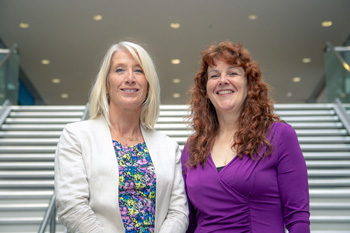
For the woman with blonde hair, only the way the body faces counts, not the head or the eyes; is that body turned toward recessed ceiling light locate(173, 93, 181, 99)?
no

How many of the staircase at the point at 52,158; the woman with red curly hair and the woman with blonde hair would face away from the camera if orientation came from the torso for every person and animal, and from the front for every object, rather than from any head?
0

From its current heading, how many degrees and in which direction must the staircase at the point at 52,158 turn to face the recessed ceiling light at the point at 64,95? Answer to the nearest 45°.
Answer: approximately 180°

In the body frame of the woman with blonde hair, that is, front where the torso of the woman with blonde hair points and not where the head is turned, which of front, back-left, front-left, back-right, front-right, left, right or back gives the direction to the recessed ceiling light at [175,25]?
back-left

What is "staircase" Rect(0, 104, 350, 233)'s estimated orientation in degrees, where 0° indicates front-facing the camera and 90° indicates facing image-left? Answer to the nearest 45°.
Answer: approximately 0°

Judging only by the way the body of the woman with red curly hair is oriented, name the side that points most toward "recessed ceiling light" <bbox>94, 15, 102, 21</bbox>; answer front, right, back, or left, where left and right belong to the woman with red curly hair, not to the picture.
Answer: right

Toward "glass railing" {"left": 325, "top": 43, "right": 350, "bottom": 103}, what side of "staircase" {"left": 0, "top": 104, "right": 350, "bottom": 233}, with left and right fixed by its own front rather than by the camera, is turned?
left

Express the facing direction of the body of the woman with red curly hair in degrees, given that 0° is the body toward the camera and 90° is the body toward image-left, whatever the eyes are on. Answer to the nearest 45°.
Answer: approximately 45°

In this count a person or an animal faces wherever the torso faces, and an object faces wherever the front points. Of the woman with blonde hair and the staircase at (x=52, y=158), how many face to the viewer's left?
0

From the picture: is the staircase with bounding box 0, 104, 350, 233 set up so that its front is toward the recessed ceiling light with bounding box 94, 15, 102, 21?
no

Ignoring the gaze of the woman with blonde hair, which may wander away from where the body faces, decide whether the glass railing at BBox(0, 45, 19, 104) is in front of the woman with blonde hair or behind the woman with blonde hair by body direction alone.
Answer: behind

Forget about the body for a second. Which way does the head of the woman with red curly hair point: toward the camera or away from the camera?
toward the camera

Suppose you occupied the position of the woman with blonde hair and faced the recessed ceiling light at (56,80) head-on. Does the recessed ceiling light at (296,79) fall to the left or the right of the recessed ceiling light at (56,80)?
right

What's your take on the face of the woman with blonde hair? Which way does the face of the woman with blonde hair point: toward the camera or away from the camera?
toward the camera

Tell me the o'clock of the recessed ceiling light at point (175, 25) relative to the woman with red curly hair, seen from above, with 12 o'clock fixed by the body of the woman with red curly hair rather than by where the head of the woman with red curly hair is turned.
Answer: The recessed ceiling light is roughly at 4 o'clock from the woman with red curly hair.

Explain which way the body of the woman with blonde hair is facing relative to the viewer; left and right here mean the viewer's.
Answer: facing the viewer and to the right of the viewer
